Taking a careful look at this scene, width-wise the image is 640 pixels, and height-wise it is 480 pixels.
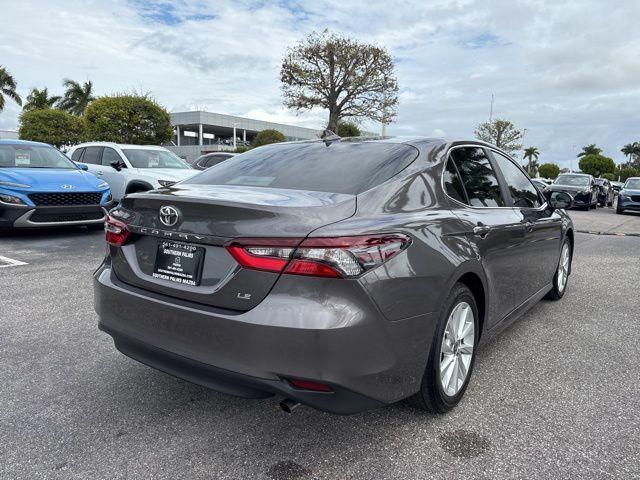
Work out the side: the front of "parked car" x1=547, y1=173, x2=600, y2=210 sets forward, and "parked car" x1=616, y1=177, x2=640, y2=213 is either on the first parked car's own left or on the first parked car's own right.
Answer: on the first parked car's own left

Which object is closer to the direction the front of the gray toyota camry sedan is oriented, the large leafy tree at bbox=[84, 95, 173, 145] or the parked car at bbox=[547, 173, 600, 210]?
the parked car

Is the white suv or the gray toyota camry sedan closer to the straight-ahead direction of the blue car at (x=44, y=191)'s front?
the gray toyota camry sedan

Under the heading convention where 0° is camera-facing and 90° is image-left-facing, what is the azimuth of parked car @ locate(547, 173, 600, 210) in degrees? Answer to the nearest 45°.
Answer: approximately 45°

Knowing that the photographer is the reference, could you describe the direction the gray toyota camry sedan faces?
facing away from the viewer and to the right of the viewer

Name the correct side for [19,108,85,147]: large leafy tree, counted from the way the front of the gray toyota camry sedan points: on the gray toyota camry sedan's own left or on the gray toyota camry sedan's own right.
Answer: on the gray toyota camry sedan's own left

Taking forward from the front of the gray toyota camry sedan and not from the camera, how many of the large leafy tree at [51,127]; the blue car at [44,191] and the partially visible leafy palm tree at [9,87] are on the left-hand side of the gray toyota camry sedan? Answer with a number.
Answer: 3

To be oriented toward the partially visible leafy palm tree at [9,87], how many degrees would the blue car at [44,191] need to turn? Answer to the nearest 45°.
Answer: approximately 135° to its left

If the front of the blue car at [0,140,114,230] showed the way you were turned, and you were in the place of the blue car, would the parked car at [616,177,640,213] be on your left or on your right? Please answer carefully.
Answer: on your left
